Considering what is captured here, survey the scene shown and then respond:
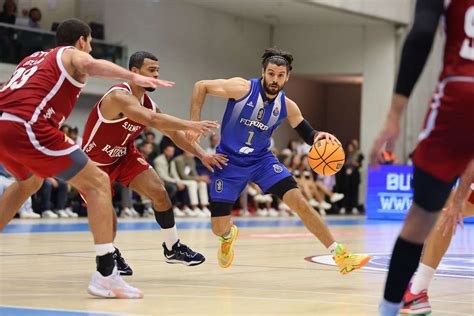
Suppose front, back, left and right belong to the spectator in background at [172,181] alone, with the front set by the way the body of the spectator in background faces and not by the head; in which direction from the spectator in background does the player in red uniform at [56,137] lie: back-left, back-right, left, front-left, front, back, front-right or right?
front-right

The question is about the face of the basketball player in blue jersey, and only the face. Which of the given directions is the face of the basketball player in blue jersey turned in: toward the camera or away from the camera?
toward the camera

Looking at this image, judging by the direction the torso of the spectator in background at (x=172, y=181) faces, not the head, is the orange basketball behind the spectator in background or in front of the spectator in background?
in front

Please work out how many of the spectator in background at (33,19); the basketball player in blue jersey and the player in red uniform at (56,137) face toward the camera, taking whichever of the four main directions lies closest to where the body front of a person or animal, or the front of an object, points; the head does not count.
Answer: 2

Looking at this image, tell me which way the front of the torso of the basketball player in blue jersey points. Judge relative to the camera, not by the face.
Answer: toward the camera

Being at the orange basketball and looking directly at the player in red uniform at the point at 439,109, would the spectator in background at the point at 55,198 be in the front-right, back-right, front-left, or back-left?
back-right

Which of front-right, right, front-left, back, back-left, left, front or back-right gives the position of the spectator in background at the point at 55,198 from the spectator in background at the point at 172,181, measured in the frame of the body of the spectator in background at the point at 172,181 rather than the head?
right

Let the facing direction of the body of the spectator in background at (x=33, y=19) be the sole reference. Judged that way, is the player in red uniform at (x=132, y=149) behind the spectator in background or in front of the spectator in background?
in front

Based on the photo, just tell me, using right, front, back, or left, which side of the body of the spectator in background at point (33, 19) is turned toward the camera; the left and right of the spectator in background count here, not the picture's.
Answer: front

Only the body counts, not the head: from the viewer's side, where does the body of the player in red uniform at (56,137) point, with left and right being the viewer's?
facing away from the viewer and to the right of the viewer

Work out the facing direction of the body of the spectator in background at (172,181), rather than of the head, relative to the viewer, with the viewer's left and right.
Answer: facing the viewer and to the right of the viewer
